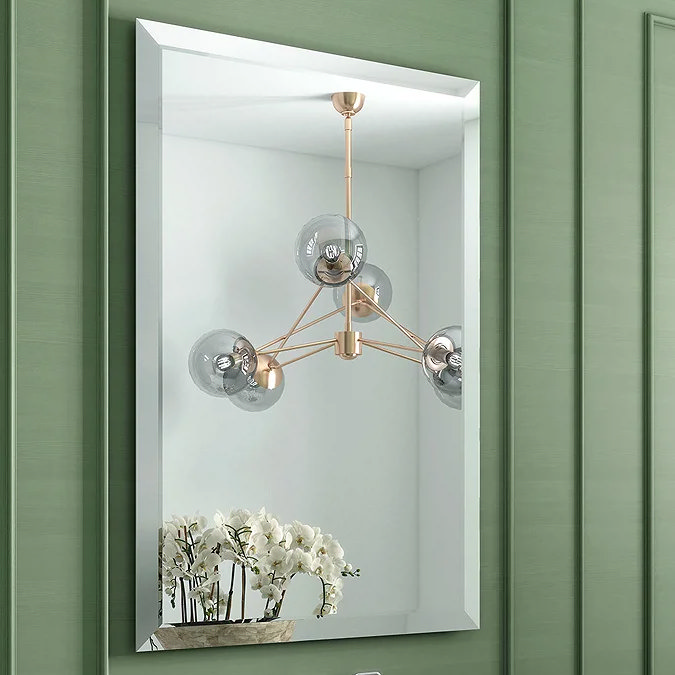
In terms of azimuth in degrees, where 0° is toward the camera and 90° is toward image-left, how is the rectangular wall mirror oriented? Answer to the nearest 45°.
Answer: approximately 315°
